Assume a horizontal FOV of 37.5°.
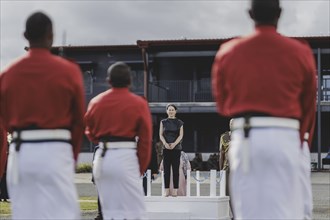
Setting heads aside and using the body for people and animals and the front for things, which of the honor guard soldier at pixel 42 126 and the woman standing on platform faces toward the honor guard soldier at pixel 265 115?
the woman standing on platform

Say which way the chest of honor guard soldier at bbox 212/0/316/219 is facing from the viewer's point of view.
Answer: away from the camera

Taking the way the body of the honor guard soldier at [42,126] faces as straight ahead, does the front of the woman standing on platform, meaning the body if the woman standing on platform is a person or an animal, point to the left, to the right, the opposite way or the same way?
the opposite way

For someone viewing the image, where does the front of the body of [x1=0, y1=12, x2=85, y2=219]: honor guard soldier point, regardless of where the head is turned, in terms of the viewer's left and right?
facing away from the viewer

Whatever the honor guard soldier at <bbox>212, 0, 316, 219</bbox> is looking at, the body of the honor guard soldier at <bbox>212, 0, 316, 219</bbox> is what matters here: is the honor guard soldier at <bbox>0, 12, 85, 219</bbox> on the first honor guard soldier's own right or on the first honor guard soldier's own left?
on the first honor guard soldier's own left

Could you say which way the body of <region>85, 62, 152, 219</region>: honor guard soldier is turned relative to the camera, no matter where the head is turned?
away from the camera

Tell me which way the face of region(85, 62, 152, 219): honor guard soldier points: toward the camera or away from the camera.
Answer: away from the camera

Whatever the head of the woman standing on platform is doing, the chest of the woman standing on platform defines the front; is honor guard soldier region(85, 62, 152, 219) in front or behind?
in front
